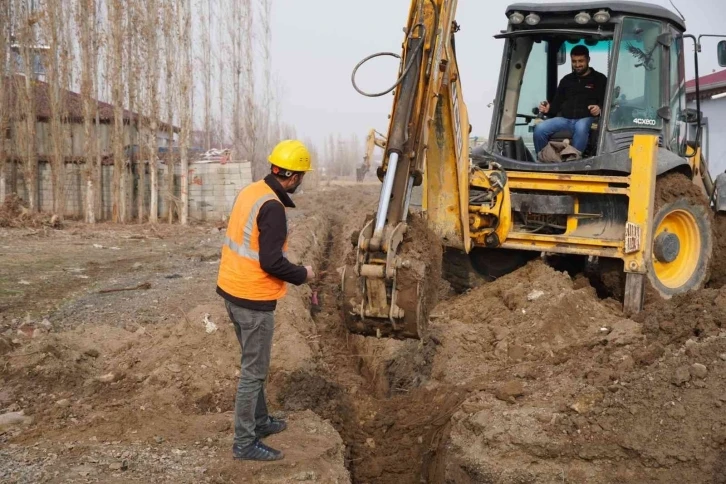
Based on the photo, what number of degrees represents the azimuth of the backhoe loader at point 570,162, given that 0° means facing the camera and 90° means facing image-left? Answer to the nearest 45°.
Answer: approximately 225°

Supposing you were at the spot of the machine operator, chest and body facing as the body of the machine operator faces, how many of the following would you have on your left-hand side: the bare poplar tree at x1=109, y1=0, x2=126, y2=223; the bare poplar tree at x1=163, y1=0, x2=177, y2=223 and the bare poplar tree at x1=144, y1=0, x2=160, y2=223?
0

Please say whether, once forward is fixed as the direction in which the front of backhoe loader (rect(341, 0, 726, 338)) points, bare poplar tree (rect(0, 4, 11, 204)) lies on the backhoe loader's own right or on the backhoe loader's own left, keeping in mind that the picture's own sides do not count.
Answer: on the backhoe loader's own left

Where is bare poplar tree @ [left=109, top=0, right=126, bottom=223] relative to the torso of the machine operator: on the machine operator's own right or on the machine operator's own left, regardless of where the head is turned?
on the machine operator's own right

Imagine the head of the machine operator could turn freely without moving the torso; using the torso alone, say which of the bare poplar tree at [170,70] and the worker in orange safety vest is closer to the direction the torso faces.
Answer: the worker in orange safety vest

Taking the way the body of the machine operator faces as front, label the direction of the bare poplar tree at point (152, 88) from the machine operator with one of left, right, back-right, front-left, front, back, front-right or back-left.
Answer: right

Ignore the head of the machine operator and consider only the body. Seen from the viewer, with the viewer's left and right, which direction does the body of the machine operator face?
facing the viewer and to the left of the viewer

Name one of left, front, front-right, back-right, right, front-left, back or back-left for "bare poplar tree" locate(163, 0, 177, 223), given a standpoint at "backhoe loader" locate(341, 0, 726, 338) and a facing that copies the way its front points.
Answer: left

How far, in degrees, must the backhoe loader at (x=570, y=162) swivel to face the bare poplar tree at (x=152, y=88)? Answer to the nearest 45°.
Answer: approximately 90° to its left

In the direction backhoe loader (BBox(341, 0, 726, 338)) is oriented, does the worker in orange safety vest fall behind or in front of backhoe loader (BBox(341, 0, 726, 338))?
behind

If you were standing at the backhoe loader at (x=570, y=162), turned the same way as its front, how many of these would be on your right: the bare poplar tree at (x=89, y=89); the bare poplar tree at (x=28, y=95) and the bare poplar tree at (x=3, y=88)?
0

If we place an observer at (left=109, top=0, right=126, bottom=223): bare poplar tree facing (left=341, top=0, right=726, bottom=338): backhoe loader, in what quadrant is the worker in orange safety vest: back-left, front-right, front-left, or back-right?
front-right

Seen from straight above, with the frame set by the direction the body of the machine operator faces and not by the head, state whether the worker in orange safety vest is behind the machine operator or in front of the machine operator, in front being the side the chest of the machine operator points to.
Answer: in front

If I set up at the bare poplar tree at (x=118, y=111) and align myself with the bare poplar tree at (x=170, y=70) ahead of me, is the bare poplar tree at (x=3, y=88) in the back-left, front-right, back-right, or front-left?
back-left

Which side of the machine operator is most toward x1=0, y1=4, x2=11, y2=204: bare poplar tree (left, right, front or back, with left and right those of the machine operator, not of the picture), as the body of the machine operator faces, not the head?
right

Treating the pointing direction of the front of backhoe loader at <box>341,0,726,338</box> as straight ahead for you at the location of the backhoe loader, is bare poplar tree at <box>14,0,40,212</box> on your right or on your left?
on your left
